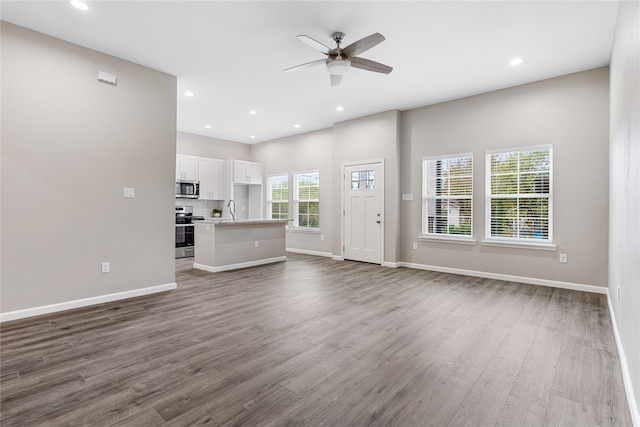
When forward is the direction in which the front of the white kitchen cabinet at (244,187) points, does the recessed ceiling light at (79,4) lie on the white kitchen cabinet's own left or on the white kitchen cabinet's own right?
on the white kitchen cabinet's own right

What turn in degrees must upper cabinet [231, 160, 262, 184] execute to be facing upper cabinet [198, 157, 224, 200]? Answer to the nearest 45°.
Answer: approximately 135° to its right

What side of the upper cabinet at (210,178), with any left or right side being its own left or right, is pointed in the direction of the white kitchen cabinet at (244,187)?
left

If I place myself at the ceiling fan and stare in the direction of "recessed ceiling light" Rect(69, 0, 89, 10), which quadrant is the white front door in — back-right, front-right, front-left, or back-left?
back-right

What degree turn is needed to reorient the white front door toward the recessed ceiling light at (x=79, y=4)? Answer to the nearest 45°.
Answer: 0° — it already faces it

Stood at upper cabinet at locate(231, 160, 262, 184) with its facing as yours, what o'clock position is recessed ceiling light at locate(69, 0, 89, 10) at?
The recessed ceiling light is roughly at 2 o'clock from the upper cabinet.

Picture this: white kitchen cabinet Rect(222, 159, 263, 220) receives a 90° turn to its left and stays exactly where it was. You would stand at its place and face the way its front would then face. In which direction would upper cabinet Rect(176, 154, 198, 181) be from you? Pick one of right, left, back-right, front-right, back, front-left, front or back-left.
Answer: back

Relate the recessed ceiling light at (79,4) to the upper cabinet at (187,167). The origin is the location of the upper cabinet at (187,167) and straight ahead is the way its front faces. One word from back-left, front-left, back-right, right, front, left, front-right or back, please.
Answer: front-right
